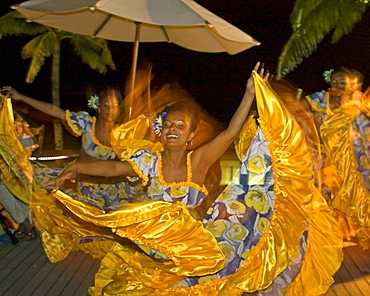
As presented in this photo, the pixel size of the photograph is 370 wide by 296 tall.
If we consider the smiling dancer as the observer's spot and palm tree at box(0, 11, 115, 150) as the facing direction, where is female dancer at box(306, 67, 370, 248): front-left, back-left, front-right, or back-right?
front-right

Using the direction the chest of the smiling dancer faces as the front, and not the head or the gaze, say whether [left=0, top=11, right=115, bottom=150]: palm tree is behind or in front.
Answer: behind

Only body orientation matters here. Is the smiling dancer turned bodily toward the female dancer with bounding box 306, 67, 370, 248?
no

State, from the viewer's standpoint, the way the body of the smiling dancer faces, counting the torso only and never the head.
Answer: toward the camera

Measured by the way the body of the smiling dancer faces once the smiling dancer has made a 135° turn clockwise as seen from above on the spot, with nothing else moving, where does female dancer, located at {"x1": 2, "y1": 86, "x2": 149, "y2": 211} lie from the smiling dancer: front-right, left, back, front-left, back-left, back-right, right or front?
front

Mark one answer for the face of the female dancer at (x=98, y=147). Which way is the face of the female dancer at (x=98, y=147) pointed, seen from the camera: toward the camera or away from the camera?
toward the camera
